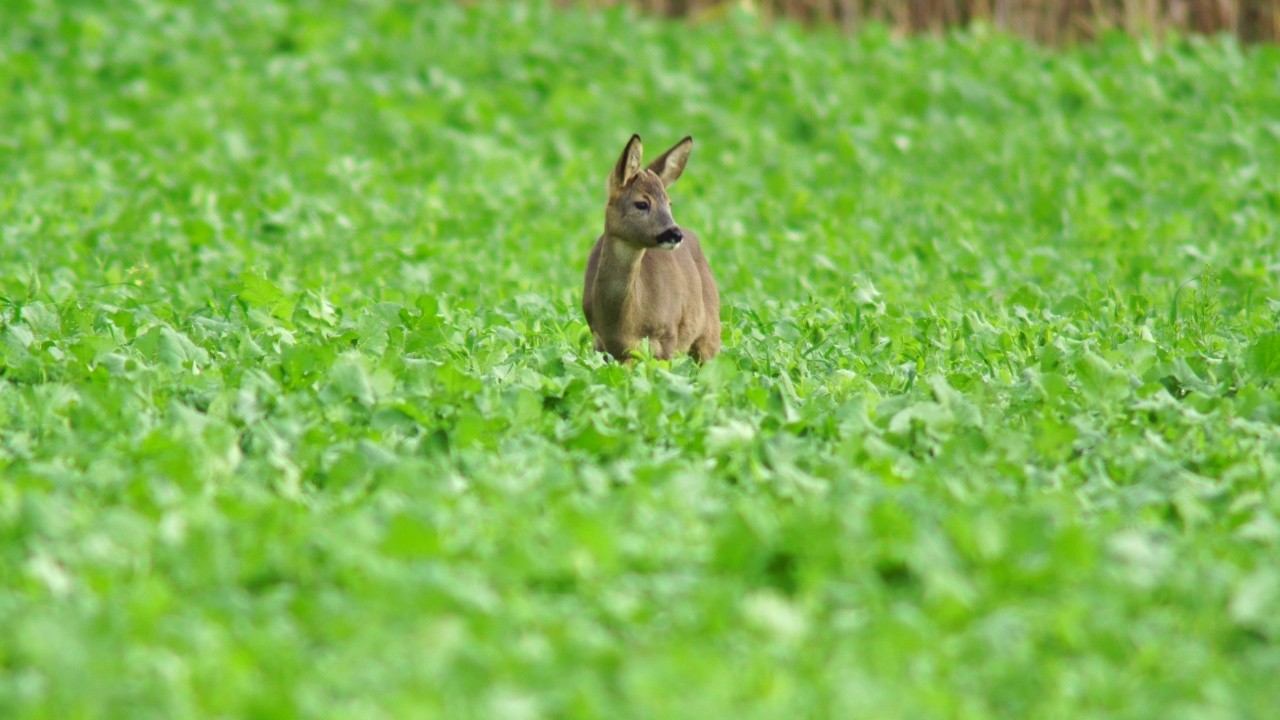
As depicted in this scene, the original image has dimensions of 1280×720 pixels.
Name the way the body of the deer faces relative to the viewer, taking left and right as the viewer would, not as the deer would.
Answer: facing the viewer and to the left of the viewer
